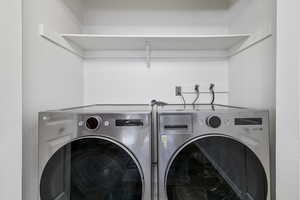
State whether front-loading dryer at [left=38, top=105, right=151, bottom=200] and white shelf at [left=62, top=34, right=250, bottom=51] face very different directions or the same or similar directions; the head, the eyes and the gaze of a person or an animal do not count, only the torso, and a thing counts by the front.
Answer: same or similar directions

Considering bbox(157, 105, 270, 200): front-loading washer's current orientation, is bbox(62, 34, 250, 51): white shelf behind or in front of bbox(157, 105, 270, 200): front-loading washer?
behind

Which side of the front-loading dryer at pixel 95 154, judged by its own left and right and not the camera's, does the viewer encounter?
front

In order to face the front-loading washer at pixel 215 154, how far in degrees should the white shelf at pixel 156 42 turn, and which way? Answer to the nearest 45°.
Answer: approximately 45° to its left

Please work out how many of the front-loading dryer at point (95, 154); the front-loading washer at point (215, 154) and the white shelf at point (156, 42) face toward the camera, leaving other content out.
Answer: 3

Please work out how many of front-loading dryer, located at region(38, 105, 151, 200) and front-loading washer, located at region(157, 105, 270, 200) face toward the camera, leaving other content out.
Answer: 2

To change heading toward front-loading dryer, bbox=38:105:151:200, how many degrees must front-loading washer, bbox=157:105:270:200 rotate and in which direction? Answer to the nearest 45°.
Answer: approximately 90° to its right

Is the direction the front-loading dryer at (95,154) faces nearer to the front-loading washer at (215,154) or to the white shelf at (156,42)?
the front-loading washer

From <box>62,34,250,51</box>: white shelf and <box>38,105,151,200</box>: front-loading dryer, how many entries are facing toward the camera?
2

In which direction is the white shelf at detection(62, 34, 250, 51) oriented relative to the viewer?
toward the camera
